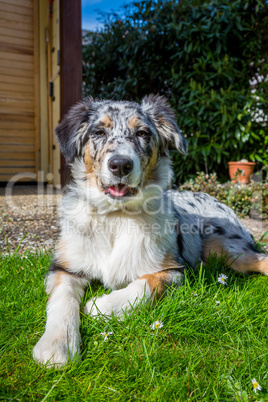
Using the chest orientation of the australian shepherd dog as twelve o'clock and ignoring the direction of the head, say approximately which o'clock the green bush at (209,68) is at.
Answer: The green bush is roughly at 5 o'clock from the australian shepherd dog.

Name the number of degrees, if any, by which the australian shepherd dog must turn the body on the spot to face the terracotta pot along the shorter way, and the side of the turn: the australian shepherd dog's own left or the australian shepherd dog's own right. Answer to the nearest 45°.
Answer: approximately 180°

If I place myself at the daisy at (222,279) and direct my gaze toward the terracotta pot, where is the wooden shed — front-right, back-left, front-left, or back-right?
front-left

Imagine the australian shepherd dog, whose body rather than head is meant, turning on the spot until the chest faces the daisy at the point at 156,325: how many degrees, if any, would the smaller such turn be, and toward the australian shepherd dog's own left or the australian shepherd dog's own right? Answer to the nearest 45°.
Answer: approximately 45° to the australian shepherd dog's own left

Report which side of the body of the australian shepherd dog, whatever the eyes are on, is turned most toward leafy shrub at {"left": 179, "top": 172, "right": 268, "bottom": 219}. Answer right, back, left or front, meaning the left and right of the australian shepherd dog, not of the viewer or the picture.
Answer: back

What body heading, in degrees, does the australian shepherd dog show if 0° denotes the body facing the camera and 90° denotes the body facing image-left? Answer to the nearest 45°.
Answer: approximately 45°

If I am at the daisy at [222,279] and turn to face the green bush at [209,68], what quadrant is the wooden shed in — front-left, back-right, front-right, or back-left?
front-left

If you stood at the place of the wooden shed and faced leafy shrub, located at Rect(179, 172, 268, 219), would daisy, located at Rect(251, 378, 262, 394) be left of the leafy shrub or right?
right

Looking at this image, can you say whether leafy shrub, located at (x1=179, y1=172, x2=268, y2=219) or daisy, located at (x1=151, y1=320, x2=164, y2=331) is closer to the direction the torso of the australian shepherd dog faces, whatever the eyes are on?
the daisy

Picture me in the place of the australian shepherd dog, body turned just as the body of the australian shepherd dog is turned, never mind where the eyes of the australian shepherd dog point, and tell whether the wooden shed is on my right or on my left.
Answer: on my right

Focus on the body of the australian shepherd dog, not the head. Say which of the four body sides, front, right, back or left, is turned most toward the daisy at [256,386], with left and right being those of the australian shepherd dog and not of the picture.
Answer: left

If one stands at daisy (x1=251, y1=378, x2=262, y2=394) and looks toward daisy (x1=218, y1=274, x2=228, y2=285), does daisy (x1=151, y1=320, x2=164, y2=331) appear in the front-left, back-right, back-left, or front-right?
front-left
